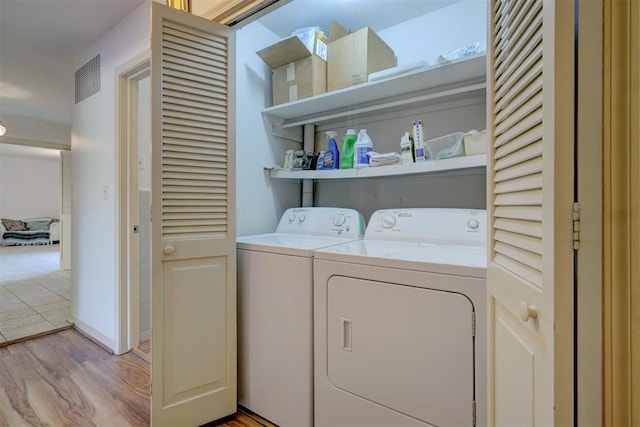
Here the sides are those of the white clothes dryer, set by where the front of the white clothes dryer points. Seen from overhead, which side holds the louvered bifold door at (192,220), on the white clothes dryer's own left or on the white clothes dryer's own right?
on the white clothes dryer's own right

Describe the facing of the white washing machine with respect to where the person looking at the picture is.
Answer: facing the viewer and to the left of the viewer

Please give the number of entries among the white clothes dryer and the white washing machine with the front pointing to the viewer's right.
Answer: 0

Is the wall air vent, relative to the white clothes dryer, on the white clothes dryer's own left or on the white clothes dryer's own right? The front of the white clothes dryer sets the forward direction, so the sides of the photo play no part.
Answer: on the white clothes dryer's own right

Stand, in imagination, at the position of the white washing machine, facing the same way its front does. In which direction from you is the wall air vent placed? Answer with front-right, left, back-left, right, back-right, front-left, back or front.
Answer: right

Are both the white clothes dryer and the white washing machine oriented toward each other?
no

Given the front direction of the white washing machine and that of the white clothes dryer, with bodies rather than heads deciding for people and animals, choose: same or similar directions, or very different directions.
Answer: same or similar directions

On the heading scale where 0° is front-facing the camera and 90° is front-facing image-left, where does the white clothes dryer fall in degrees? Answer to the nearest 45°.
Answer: approximately 45°
